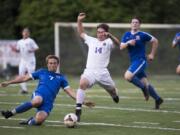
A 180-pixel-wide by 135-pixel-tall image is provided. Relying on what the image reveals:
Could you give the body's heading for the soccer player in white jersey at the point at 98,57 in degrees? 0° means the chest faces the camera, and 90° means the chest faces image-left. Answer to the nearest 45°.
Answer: approximately 0°

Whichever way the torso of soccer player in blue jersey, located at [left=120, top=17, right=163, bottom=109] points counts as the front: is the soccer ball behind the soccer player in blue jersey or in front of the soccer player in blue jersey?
in front

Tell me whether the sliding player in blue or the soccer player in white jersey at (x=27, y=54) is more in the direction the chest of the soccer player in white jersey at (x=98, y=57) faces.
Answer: the sliding player in blue

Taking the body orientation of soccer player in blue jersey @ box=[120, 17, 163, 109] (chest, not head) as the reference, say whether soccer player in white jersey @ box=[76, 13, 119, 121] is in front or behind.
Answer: in front

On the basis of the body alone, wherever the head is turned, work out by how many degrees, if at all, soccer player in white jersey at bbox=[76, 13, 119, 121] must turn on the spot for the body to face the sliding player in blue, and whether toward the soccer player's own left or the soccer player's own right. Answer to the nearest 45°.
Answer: approximately 45° to the soccer player's own right

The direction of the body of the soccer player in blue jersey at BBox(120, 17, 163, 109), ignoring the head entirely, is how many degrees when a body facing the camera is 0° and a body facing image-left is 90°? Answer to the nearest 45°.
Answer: approximately 45°
